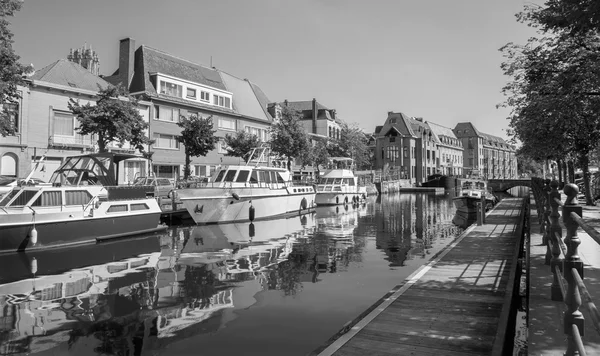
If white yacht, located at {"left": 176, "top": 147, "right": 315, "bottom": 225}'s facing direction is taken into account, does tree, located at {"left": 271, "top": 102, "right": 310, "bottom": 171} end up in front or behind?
behind

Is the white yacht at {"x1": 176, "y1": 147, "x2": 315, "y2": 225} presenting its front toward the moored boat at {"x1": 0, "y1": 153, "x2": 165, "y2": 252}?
yes

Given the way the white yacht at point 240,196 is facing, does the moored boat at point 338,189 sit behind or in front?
behind
